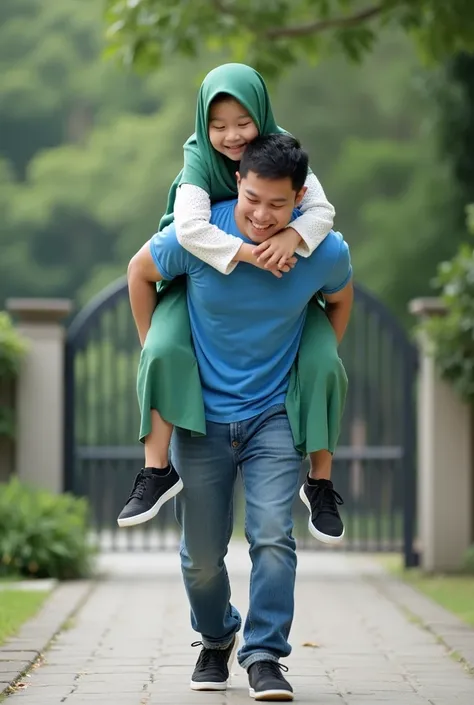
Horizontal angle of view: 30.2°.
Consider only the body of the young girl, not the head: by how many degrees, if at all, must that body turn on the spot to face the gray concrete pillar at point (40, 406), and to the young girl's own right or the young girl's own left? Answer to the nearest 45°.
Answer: approximately 180°

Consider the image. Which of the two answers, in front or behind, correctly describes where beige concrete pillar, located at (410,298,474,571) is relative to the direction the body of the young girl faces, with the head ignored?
behind

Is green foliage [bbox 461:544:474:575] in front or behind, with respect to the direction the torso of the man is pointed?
behind

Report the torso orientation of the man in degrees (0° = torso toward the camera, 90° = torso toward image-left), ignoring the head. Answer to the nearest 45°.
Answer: approximately 0°

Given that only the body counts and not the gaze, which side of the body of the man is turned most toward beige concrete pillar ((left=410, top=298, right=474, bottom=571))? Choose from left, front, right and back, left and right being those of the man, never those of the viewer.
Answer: back
